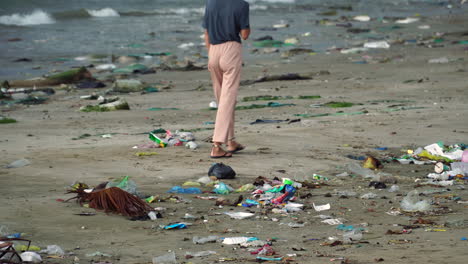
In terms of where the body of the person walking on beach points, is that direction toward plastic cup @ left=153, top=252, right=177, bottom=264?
no

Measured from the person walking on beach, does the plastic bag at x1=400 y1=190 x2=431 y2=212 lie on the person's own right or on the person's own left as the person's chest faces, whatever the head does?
on the person's own right

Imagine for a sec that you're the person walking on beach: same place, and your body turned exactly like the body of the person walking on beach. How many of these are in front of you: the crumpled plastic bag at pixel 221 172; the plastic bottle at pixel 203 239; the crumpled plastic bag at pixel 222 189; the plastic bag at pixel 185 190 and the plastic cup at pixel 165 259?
0

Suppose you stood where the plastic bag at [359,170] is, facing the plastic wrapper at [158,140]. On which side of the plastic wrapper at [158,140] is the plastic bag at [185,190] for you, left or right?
left

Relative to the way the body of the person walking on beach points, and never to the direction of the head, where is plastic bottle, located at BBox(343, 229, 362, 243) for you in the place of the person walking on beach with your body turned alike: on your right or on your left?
on your right

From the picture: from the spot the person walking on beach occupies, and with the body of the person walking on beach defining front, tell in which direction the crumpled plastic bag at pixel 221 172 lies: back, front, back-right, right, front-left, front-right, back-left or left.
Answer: back-right

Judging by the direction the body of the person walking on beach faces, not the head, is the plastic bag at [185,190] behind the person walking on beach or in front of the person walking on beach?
behind

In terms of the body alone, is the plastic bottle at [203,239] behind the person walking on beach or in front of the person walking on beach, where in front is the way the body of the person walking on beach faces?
behind

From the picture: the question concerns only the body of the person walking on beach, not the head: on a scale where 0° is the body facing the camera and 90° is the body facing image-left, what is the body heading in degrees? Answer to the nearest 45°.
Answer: approximately 225°

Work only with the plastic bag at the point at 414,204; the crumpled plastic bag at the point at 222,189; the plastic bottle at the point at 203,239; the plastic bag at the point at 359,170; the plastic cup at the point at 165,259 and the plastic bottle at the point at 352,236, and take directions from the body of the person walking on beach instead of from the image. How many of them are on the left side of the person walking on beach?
0

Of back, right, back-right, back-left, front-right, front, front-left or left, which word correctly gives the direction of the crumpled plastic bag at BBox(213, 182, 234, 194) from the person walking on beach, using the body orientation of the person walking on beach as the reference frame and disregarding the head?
back-right

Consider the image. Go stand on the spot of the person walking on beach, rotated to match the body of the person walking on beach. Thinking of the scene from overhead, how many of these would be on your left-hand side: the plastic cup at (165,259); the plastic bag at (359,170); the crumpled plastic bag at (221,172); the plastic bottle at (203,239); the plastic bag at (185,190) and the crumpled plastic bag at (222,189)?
0

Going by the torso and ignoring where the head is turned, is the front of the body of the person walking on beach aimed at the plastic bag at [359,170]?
no

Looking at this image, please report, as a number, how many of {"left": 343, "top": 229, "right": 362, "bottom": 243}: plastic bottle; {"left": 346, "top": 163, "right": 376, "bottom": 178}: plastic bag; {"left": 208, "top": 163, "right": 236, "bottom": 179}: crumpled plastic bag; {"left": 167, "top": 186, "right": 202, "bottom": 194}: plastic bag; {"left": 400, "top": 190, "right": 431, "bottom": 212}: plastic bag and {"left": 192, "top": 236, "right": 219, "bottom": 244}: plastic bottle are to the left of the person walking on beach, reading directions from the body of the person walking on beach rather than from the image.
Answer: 0
